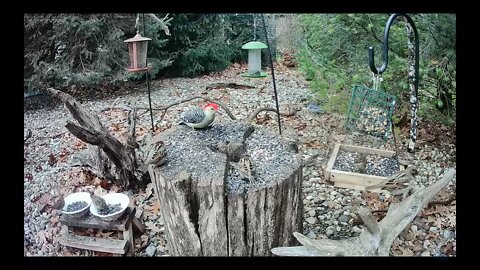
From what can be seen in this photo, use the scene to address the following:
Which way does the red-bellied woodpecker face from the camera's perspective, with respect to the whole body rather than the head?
to the viewer's right

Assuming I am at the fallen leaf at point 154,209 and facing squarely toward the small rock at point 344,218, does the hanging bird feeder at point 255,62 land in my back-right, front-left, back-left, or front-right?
front-left
